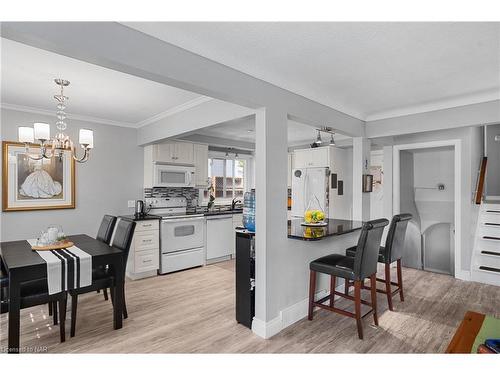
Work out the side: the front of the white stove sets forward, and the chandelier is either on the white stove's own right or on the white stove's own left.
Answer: on the white stove's own right

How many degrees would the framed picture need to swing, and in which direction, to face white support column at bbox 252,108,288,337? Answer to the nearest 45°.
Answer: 0° — it already faces it

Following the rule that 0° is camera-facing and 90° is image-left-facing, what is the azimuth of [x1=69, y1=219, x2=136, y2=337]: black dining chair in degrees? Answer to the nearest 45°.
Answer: approximately 45°

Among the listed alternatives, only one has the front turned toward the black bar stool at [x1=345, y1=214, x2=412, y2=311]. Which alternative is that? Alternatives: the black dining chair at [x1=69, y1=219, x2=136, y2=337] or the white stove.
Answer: the white stove

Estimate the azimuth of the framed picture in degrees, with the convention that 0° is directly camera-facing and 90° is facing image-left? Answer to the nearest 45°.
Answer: approximately 315°

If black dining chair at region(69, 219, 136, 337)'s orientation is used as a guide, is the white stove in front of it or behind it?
behind

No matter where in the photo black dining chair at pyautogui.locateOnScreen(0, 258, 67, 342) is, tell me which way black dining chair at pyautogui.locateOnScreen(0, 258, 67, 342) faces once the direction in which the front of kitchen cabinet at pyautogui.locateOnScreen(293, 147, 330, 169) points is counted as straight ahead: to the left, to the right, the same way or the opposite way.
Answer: the opposite way

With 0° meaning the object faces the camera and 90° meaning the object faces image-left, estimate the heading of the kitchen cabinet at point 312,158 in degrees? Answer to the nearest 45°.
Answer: approximately 45°

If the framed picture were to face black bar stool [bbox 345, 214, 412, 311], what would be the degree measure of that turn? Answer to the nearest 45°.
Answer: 0° — it already faces it
